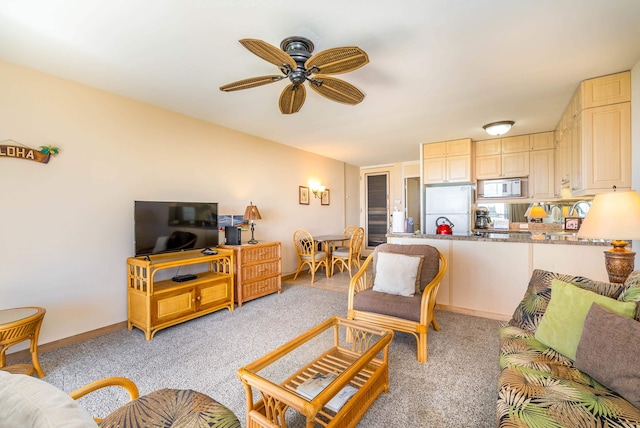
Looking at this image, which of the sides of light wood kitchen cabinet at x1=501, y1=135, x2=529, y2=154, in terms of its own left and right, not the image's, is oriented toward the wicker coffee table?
front

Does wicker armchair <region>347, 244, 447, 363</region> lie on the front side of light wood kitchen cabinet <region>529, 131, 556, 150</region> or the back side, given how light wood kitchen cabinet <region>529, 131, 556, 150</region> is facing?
on the front side

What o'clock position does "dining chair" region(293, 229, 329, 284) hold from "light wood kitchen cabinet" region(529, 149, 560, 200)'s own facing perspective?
The dining chair is roughly at 2 o'clock from the light wood kitchen cabinet.

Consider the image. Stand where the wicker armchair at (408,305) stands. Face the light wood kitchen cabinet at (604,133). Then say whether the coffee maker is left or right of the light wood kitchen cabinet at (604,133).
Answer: left

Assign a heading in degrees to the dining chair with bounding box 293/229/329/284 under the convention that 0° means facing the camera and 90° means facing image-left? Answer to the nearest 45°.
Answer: approximately 225°

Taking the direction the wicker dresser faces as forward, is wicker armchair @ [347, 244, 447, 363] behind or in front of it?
in front

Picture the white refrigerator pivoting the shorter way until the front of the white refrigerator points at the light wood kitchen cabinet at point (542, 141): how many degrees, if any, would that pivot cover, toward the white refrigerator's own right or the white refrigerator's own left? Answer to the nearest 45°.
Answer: approximately 90° to the white refrigerator's own left

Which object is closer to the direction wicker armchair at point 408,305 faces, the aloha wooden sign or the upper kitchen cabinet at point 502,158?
the aloha wooden sign

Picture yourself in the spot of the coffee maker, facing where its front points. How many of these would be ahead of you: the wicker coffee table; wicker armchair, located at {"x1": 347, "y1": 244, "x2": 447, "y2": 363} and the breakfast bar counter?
3

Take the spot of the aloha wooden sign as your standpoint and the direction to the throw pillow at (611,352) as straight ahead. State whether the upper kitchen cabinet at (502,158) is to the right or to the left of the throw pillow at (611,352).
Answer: left
